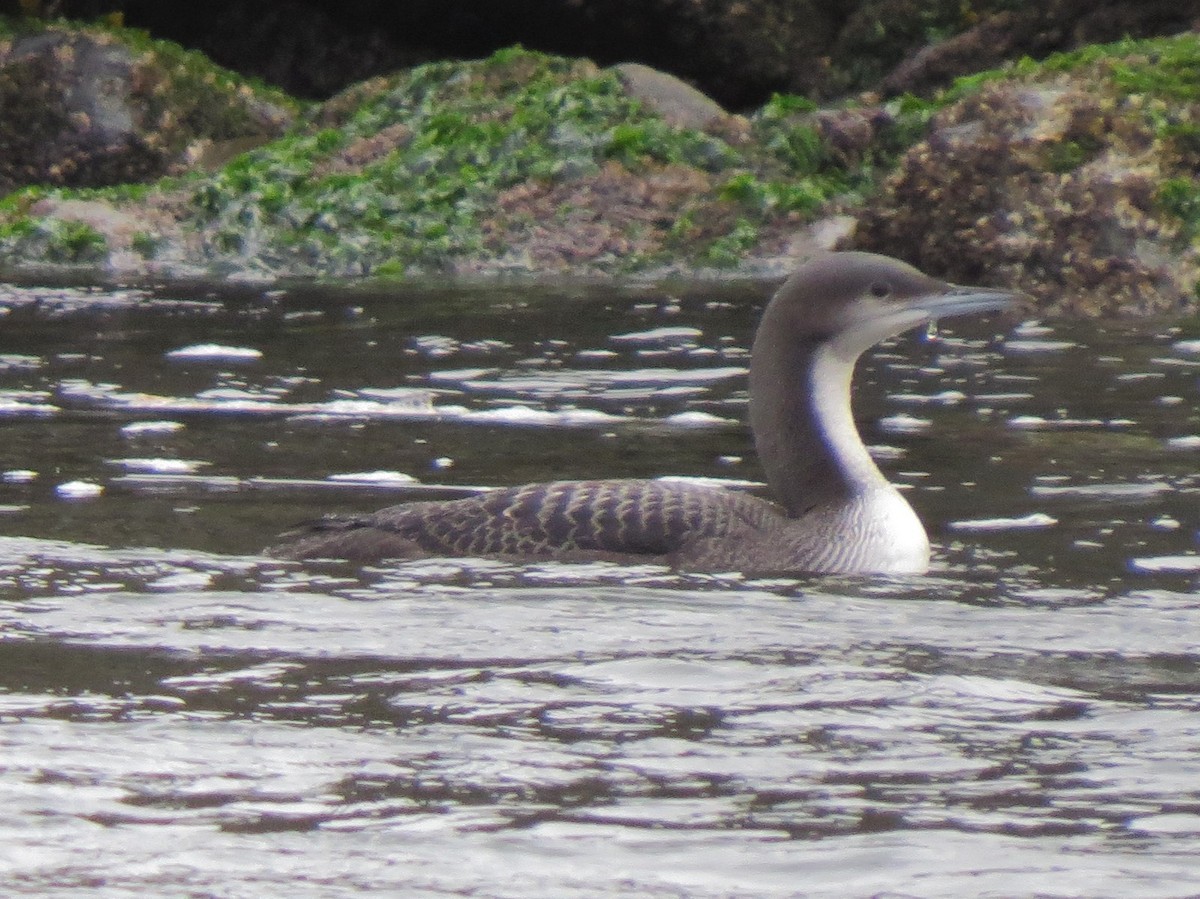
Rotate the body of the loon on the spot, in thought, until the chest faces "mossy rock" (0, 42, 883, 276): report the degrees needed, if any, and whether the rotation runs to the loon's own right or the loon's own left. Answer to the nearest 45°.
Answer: approximately 90° to the loon's own left

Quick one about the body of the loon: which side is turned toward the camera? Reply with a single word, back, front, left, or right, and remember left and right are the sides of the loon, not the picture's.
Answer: right

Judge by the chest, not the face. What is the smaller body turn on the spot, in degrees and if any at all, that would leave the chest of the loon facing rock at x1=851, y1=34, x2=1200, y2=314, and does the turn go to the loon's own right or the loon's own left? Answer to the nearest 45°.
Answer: approximately 90° to the loon's own left

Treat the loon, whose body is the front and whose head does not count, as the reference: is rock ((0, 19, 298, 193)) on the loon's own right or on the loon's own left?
on the loon's own left
